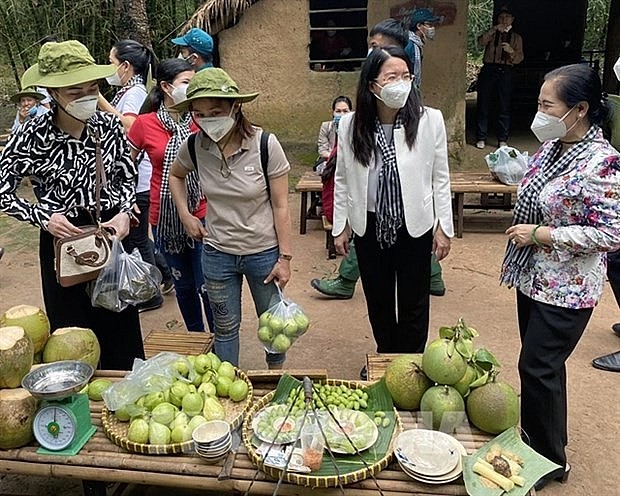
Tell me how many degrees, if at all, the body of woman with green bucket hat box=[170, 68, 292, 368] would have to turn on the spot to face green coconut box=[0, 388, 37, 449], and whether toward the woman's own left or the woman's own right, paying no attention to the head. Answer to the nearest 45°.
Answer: approximately 45° to the woman's own right

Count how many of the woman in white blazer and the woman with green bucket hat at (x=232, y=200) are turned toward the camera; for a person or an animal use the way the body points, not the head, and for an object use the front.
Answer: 2

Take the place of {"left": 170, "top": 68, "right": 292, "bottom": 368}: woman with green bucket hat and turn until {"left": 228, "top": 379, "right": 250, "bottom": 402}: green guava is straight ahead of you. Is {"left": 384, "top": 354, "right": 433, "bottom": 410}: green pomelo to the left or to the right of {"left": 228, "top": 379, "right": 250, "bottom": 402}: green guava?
left

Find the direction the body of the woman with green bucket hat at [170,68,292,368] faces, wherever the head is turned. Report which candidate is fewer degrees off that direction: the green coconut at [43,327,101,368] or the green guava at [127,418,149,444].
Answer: the green guava

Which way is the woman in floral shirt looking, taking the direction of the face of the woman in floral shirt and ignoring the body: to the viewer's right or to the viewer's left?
to the viewer's left
